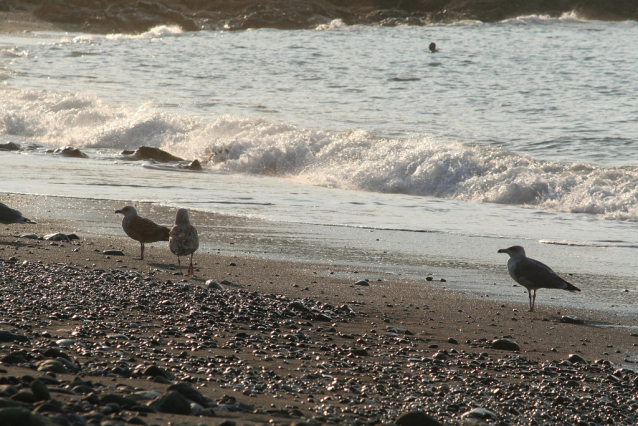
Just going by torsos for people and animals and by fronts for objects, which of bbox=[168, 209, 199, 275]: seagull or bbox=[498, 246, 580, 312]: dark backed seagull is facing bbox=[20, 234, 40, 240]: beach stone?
the dark backed seagull

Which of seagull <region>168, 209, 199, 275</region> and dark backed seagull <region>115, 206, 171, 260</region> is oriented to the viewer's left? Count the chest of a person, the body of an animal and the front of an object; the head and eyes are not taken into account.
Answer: the dark backed seagull

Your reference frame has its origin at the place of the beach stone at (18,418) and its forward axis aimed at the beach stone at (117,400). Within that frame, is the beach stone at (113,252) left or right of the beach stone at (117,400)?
left

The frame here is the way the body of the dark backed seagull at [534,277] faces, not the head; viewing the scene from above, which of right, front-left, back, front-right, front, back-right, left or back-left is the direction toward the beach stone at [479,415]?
left

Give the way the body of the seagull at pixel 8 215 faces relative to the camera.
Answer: to the viewer's left

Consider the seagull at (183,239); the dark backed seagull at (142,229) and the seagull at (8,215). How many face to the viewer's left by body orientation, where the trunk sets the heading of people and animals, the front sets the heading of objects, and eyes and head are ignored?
2

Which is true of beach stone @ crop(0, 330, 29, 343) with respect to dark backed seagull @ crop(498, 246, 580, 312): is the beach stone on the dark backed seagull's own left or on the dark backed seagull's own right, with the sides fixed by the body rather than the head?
on the dark backed seagull's own left

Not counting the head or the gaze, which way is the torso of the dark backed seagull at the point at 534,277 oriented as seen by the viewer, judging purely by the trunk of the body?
to the viewer's left

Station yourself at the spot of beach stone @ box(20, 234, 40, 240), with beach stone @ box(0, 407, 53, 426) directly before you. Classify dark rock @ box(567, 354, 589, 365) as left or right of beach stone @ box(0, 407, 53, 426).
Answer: left

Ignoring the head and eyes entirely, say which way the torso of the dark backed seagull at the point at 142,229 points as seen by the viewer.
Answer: to the viewer's left

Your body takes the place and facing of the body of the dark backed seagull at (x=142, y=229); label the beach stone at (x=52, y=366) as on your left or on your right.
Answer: on your left

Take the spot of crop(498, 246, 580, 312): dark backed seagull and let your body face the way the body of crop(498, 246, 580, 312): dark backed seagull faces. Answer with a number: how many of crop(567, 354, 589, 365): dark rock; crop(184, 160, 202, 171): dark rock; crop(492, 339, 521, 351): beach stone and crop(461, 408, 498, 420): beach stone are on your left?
3

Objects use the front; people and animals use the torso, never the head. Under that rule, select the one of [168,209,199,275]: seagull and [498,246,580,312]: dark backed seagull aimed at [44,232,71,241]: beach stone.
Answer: the dark backed seagull
